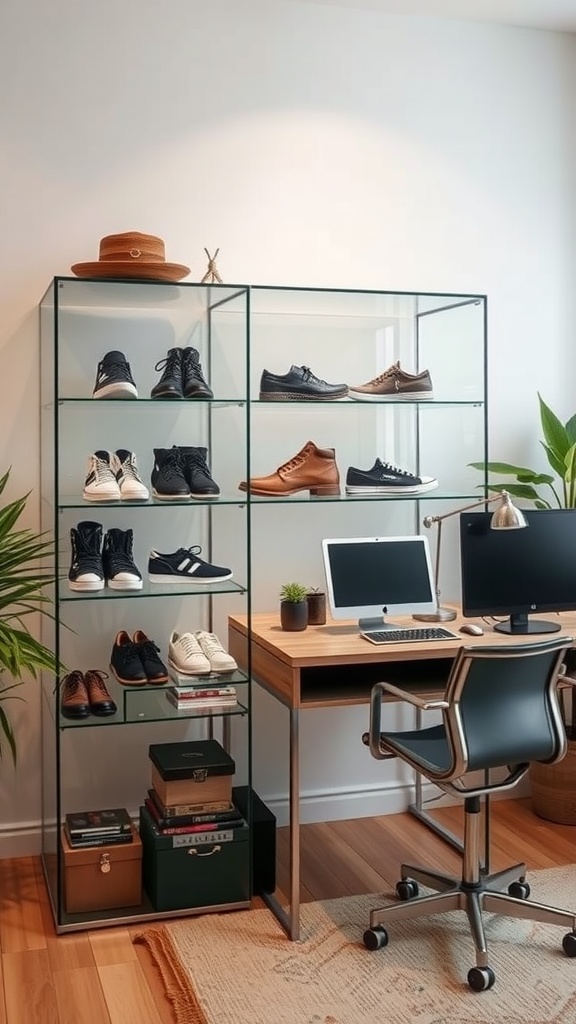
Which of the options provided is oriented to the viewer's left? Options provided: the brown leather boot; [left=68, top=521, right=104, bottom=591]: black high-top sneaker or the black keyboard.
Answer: the brown leather boot

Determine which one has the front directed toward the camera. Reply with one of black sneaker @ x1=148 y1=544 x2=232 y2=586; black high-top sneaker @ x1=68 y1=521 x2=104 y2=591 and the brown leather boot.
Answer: the black high-top sneaker

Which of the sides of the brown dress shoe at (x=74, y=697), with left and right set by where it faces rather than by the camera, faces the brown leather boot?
left

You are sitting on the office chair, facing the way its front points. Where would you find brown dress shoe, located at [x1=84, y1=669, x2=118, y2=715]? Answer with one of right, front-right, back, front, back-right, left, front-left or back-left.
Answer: front-left

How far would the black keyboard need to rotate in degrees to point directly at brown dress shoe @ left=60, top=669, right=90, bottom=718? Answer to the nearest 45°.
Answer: approximately 90° to its right

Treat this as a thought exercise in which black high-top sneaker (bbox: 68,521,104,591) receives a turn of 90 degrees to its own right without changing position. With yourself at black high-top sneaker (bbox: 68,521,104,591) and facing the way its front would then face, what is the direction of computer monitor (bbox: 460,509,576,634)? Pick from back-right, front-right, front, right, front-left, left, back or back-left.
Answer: back

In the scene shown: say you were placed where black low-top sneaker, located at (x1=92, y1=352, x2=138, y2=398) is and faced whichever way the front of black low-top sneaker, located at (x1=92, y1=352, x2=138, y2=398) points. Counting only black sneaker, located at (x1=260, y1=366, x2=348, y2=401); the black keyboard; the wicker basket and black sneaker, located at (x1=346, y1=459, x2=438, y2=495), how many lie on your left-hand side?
4

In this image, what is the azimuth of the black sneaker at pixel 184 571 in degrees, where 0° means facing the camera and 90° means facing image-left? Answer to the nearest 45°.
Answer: approximately 270°

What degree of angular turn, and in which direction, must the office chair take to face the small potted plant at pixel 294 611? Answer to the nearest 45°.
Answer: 0° — it already faces it

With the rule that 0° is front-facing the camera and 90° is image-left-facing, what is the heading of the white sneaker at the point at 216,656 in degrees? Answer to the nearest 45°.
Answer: approximately 315°

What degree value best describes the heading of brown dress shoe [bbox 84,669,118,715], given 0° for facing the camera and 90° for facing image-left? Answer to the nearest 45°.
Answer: approximately 315°

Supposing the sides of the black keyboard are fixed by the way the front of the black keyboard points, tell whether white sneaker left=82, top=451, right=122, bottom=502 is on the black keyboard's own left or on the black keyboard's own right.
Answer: on the black keyboard's own right

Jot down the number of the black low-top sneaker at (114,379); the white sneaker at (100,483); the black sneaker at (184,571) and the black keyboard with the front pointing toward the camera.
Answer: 3

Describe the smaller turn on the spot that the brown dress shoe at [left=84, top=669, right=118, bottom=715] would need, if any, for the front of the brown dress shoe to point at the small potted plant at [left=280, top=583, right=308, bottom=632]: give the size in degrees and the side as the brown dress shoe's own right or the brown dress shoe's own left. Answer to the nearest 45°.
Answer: approximately 45° to the brown dress shoe's own left

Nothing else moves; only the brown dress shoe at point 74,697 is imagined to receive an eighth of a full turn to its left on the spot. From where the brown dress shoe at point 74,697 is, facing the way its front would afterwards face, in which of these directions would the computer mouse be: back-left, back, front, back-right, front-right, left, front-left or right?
front-left
